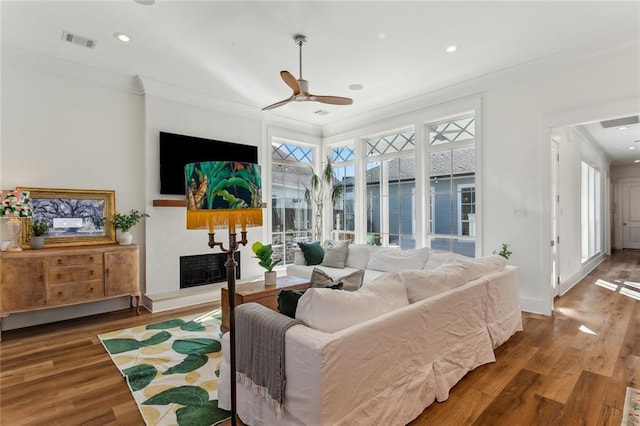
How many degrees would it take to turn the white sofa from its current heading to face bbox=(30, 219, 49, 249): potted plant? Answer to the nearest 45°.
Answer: approximately 45° to its left

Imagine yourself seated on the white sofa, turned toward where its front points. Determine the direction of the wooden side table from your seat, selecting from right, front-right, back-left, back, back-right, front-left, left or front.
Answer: front

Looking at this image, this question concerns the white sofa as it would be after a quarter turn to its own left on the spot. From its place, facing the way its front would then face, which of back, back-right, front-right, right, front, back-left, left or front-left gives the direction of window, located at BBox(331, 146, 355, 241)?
back-right

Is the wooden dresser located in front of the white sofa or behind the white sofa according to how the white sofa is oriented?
in front

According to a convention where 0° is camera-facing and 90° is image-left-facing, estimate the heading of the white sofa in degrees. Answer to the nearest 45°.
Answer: approximately 135°

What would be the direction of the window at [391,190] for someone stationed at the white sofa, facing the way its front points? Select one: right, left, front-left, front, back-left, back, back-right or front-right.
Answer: front-right

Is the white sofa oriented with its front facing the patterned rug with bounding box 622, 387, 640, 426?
no

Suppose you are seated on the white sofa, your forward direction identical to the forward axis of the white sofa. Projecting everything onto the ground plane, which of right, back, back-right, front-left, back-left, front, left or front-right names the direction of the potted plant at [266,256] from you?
front

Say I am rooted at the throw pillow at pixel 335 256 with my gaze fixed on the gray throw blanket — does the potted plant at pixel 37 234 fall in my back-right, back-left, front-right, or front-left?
front-right
